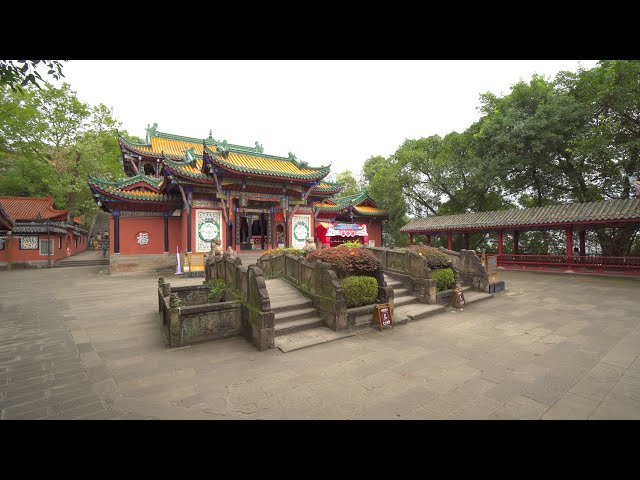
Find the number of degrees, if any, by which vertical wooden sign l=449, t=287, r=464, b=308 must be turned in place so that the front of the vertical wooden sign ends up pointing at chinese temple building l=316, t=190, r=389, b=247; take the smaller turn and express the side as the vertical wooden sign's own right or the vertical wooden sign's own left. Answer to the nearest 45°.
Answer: approximately 180°

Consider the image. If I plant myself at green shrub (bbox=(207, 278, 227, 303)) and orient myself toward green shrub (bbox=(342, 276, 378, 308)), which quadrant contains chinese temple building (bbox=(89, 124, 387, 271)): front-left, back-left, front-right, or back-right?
back-left

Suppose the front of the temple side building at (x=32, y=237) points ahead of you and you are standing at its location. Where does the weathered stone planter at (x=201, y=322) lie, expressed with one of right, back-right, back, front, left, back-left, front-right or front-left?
front-right

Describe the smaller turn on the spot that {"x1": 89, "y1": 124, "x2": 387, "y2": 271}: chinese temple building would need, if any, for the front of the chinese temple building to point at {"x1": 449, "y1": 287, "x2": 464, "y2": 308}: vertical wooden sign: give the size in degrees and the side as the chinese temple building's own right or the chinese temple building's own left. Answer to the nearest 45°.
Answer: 0° — it already faces it

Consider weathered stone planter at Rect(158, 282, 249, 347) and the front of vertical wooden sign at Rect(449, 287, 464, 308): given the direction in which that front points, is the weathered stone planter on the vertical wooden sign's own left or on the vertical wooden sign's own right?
on the vertical wooden sign's own right
